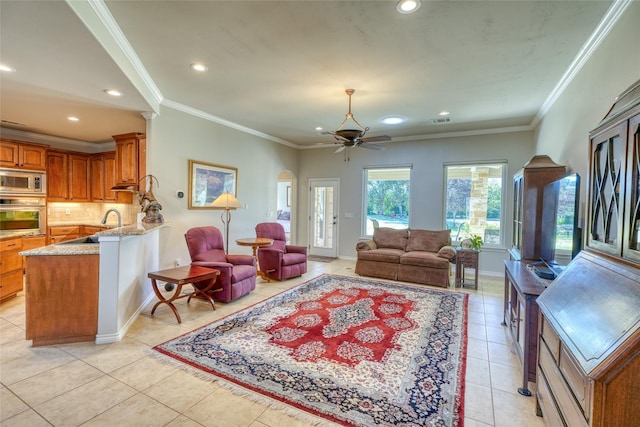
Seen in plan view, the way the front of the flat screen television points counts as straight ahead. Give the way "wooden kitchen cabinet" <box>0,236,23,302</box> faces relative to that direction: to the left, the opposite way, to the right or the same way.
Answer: the opposite way

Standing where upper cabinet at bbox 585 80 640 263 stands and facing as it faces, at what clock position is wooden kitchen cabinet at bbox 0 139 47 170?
The wooden kitchen cabinet is roughly at 1 o'clock from the upper cabinet.

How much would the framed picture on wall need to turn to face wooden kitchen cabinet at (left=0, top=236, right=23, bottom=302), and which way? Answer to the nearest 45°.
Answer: approximately 135° to its right

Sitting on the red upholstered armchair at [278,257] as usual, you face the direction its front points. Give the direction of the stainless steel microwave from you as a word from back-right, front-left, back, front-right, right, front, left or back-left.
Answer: back-right

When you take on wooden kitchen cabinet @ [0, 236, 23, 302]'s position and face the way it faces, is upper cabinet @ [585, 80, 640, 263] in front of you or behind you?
in front

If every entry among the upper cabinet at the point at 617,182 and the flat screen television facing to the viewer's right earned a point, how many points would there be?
0

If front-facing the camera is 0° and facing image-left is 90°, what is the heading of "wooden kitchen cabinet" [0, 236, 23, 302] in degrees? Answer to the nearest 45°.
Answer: approximately 315°

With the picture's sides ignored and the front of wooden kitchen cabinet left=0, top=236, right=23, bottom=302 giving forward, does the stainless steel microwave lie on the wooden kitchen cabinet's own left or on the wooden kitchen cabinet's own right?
on the wooden kitchen cabinet's own left

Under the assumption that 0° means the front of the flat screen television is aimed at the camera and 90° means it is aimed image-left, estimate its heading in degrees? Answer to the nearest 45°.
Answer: approximately 45°

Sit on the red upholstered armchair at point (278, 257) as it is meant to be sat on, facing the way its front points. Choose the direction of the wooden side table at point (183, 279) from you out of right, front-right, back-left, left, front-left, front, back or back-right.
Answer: right

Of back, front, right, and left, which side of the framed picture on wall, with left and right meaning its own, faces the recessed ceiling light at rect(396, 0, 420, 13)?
front
